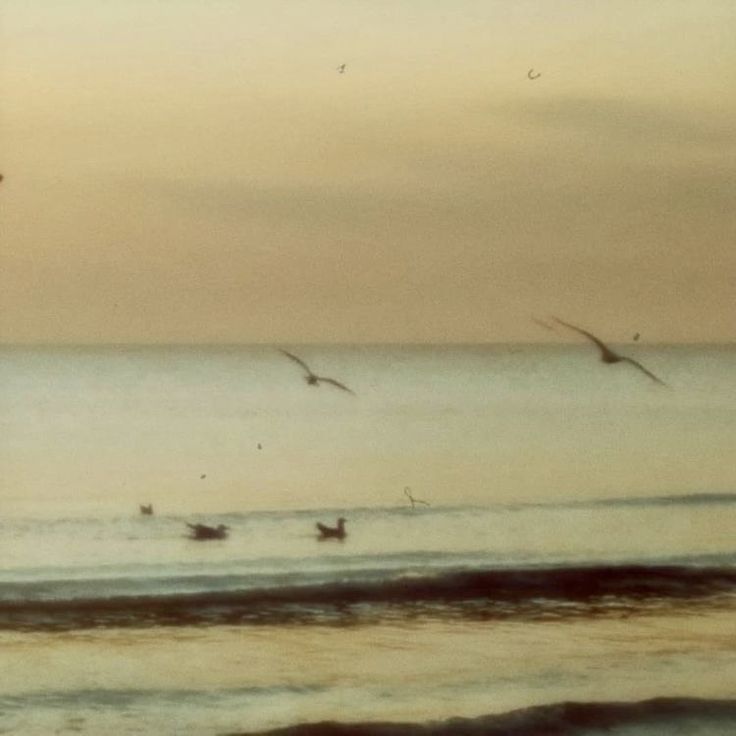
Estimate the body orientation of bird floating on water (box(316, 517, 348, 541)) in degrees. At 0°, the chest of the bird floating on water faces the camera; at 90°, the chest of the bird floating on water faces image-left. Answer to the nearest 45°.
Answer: approximately 270°
